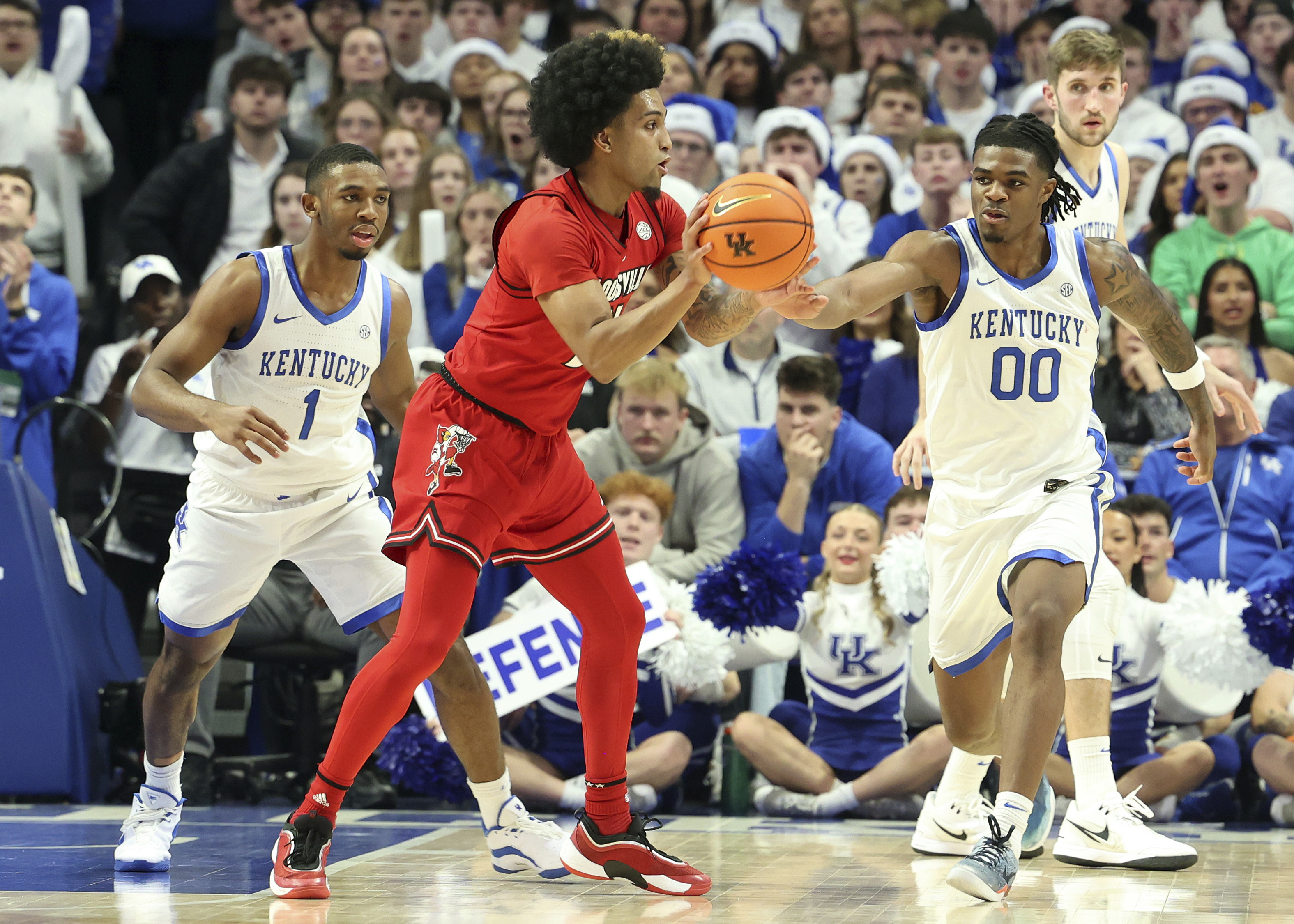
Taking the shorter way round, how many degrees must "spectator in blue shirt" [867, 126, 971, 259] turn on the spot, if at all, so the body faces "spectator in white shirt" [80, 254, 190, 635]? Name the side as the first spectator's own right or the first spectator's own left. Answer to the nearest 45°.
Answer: approximately 45° to the first spectator's own right

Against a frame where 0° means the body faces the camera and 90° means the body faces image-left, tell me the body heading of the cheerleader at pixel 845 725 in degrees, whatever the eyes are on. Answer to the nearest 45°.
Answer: approximately 0°

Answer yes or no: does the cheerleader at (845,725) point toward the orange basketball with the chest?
yes

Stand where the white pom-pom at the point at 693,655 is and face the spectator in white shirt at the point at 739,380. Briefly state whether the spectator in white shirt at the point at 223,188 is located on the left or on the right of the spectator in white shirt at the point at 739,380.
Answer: left

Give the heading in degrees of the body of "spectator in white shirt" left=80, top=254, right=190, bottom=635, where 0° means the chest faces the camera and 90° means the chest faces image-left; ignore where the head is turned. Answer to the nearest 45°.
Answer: approximately 315°

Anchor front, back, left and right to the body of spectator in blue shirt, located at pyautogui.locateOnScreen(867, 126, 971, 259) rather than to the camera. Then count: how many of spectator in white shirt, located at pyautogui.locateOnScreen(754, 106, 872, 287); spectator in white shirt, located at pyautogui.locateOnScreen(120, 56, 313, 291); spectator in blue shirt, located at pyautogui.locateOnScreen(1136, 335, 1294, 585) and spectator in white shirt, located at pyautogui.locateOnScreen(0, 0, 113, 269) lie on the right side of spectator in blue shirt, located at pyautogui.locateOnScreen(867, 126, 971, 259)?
3

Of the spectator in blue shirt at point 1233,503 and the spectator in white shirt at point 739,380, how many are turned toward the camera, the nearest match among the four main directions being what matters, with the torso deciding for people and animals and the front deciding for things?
2
